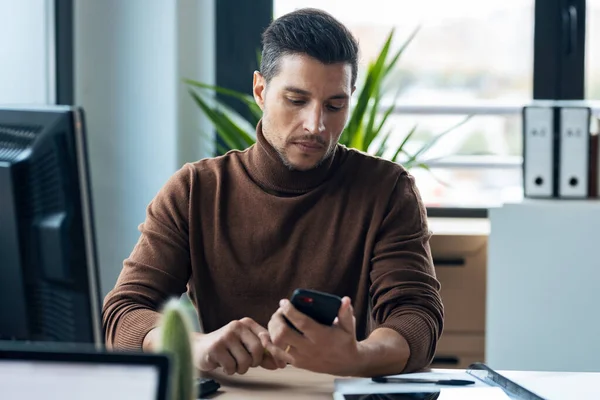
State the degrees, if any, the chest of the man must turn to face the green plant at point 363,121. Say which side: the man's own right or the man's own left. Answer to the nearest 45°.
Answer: approximately 180°

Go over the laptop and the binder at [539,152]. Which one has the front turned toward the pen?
the binder

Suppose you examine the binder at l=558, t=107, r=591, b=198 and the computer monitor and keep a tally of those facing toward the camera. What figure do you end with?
1

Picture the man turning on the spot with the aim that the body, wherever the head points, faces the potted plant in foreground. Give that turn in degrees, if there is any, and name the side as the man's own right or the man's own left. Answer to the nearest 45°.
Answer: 0° — they already face it

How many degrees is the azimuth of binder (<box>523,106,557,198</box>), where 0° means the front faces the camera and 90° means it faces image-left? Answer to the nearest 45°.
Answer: approximately 0°

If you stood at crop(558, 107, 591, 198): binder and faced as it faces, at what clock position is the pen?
The pen is roughly at 12 o'clock from the binder.

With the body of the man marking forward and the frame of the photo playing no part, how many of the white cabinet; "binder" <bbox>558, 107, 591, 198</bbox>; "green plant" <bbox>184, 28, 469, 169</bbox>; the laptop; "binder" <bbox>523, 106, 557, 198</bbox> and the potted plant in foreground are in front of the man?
2
